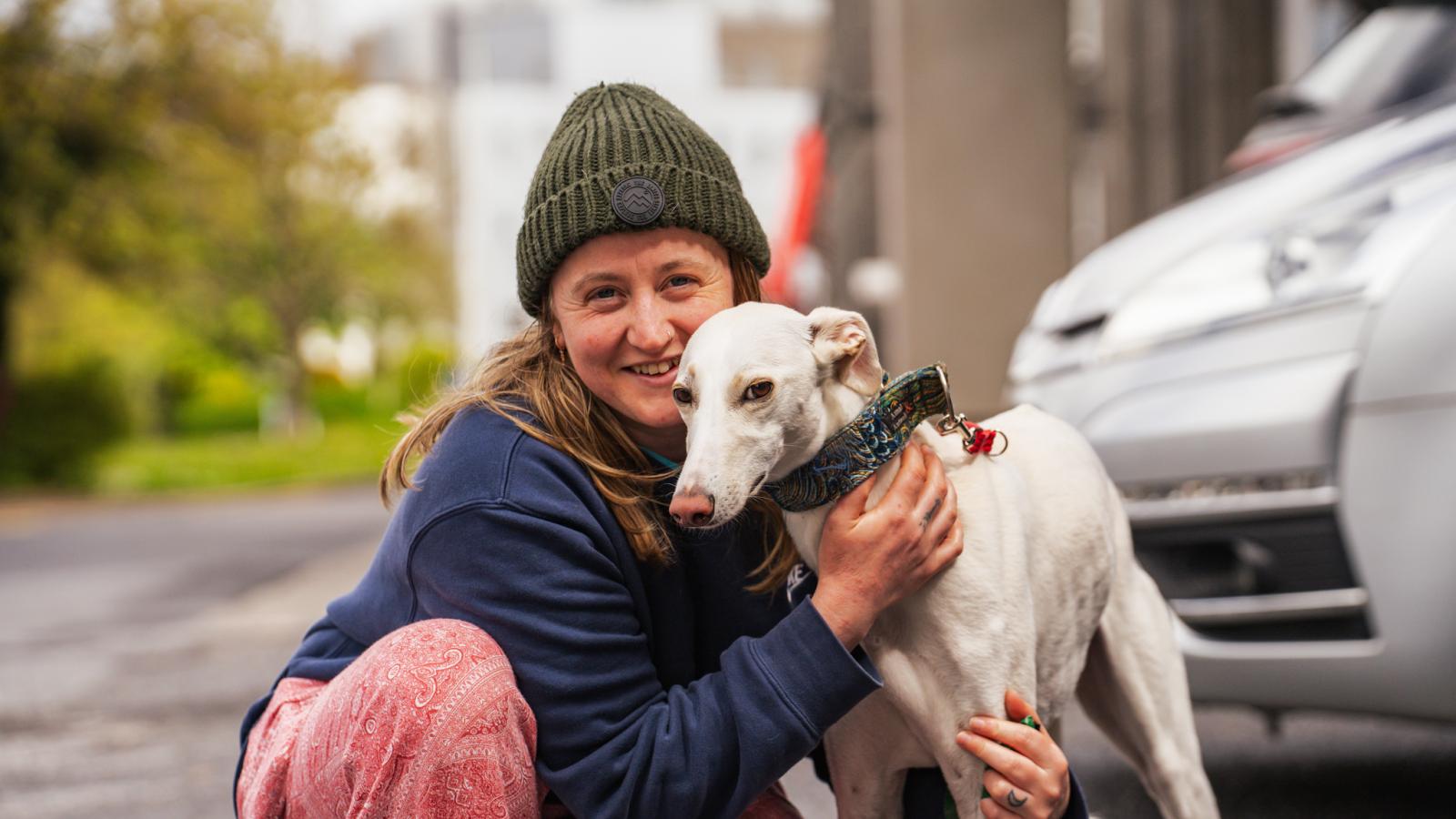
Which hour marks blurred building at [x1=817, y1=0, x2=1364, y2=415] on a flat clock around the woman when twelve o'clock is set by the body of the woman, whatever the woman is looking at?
The blurred building is roughly at 8 o'clock from the woman.

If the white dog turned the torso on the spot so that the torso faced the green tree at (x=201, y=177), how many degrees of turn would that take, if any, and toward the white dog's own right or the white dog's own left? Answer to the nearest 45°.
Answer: approximately 90° to the white dog's own right

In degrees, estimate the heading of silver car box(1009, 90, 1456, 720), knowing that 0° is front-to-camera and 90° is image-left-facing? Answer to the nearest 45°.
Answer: approximately 45°

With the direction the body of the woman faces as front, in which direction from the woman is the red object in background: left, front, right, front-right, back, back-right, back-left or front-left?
back-left

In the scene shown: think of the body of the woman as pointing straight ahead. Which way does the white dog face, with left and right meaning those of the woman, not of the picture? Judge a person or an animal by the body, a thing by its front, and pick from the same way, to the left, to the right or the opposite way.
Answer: to the right

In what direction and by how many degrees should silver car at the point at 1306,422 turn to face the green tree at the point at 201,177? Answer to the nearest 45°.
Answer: approximately 90° to its right

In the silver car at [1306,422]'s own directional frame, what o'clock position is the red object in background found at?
The red object in background is roughly at 4 o'clock from the silver car.

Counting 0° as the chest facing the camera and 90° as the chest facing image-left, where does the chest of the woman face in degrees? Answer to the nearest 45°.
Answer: approximately 315°

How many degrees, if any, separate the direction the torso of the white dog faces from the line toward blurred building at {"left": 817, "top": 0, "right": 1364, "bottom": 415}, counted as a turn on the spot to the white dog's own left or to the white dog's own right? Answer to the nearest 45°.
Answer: approximately 135° to the white dog's own right

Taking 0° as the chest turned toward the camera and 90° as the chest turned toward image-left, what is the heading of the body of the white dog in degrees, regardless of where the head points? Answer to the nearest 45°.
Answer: approximately 45°

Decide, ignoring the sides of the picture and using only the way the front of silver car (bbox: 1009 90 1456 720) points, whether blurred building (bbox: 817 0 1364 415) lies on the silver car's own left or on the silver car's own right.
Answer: on the silver car's own right

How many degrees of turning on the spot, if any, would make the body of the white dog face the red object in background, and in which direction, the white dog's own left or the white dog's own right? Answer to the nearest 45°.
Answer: approximately 135° to the white dog's own right

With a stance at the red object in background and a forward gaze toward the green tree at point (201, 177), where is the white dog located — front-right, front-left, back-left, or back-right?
back-left

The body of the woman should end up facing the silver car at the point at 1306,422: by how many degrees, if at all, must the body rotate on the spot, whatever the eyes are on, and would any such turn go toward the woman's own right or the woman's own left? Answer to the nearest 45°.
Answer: approximately 90° to the woman's own left
